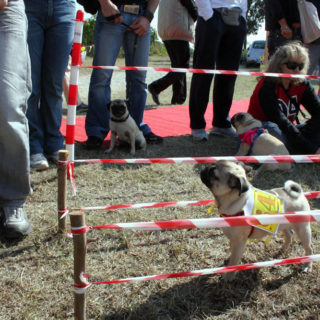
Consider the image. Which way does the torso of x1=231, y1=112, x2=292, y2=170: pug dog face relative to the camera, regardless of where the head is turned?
to the viewer's left

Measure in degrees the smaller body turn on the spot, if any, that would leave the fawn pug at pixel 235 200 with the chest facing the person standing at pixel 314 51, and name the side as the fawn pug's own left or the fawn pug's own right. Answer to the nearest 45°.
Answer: approximately 90° to the fawn pug's own right

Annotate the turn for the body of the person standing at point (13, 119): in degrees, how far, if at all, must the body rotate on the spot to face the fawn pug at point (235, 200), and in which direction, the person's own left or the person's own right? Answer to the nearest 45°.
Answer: approximately 45° to the person's own left

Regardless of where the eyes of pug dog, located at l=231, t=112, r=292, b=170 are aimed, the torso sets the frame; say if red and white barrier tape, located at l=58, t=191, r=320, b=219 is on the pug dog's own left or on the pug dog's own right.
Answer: on the pug dog's own left

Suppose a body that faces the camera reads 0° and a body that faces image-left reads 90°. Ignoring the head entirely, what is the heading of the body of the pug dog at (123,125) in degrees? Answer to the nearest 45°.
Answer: approximately 45°

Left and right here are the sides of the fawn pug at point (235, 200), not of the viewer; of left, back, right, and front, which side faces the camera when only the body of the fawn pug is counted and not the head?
left

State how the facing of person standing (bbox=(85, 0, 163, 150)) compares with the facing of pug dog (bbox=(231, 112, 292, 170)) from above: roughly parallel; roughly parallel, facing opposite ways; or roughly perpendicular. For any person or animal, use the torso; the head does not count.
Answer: roughly perpendicular

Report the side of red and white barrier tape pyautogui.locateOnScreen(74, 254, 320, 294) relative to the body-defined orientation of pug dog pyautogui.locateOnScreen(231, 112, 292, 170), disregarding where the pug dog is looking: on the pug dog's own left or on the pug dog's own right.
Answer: on the pug dog's own left

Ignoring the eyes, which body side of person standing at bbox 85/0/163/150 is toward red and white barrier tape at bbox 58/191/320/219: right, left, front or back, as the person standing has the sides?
front

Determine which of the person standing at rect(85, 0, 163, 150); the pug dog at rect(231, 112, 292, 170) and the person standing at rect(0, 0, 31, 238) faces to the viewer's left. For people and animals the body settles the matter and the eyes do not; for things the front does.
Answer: the pug dog
